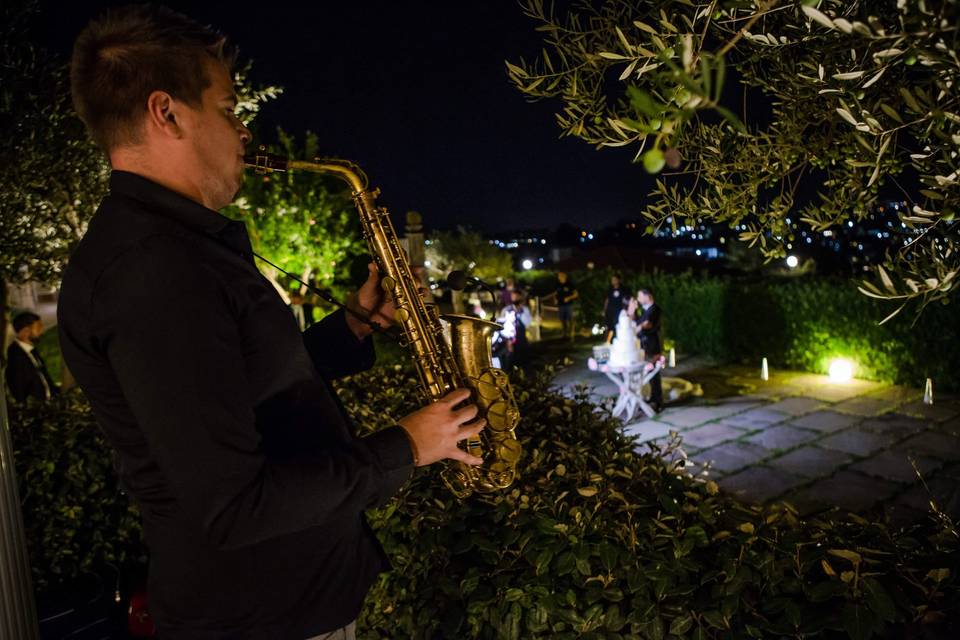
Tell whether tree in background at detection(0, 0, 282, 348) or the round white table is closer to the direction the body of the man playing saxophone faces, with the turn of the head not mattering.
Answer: the round white table

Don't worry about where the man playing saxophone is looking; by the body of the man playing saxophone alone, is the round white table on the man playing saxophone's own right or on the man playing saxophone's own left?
on the man playing saxophone's own left

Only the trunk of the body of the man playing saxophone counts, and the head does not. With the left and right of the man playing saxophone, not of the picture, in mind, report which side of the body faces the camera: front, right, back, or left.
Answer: right

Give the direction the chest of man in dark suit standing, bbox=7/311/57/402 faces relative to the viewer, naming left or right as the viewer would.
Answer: facing the viewer and to the right of the viewer

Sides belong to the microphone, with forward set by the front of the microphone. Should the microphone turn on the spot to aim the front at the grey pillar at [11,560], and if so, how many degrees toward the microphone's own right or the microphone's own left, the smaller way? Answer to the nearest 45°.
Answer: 0° — it already faces it

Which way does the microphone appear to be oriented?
to the viewer's left

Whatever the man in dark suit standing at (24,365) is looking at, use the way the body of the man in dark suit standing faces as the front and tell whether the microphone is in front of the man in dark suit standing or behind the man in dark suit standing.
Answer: in front

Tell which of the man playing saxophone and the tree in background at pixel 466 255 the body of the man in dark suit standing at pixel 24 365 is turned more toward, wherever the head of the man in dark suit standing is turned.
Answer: the man playing saxophone

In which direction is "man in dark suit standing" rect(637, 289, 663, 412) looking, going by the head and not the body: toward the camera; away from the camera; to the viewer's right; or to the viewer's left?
to the viewer's left

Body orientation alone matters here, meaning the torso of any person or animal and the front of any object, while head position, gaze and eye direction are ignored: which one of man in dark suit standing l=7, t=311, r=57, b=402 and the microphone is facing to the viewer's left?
the microphone
